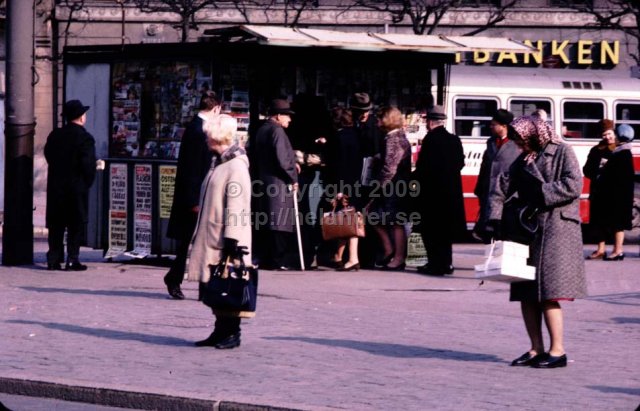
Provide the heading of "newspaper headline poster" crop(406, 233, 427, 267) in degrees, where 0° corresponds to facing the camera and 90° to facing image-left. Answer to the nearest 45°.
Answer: approximately 0°

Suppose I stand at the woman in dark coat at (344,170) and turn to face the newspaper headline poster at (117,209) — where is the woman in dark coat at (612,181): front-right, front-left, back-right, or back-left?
back-right

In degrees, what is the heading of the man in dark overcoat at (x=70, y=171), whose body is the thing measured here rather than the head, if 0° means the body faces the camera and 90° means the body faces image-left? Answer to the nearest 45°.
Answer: approximately 225°

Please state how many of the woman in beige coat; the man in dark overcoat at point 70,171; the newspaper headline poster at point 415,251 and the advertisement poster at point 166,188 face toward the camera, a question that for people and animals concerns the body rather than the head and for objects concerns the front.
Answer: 2

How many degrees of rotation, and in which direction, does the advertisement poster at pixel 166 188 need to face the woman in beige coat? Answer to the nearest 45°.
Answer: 0° — it already faces them

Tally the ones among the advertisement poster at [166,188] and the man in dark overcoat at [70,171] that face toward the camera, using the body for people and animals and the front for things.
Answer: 1

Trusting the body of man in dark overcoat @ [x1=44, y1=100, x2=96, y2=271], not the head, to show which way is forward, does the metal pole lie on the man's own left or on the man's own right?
on the man's own left

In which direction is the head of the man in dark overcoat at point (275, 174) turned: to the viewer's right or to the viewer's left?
to the viewer's right

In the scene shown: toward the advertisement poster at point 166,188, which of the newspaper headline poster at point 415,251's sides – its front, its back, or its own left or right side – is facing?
right
